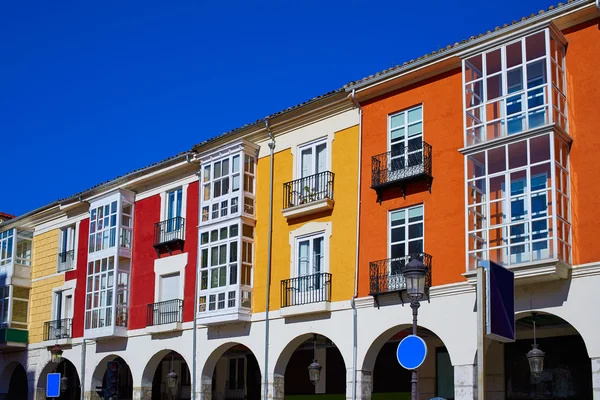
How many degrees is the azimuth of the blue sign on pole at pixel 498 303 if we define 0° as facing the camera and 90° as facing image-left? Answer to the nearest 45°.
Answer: approximately 315°

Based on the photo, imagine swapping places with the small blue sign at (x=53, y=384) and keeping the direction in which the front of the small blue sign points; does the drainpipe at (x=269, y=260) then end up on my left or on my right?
on my left

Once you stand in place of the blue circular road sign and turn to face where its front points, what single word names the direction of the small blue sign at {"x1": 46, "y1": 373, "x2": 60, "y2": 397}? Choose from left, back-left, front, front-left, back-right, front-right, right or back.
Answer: back-right

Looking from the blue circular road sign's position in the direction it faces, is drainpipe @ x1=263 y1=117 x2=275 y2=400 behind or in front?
behind

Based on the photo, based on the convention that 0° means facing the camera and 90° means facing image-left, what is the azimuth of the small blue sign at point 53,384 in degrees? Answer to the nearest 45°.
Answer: approximately 0°

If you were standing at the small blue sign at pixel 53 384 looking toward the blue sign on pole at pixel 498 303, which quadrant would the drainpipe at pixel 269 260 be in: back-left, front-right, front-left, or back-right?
front-left

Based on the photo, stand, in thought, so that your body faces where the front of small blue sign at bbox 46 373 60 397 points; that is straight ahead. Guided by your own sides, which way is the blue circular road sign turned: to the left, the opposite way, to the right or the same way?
the same way

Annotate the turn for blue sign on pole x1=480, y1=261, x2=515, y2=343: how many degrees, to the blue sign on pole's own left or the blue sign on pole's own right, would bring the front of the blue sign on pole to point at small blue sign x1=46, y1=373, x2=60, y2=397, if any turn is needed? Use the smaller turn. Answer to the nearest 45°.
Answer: approximately 180°

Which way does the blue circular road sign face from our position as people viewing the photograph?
facing the viewer

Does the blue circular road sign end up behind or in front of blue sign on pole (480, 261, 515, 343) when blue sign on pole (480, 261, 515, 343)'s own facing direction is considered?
behind

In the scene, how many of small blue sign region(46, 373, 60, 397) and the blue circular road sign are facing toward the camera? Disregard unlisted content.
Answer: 2
